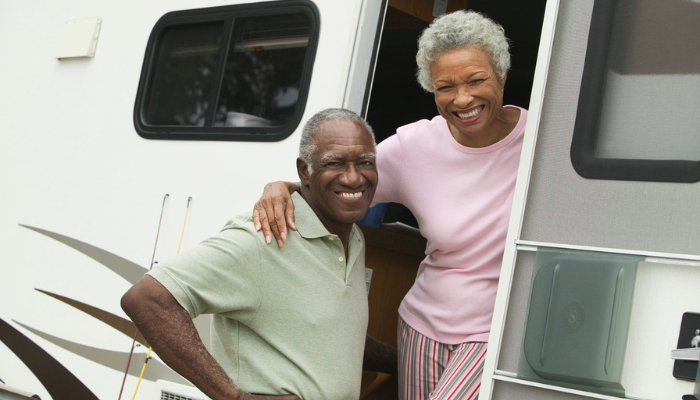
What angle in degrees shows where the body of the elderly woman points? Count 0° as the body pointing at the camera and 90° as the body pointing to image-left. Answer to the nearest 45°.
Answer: approximately 0°

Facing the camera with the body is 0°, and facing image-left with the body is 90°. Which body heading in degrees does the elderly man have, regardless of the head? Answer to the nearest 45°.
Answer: approximately 315°
